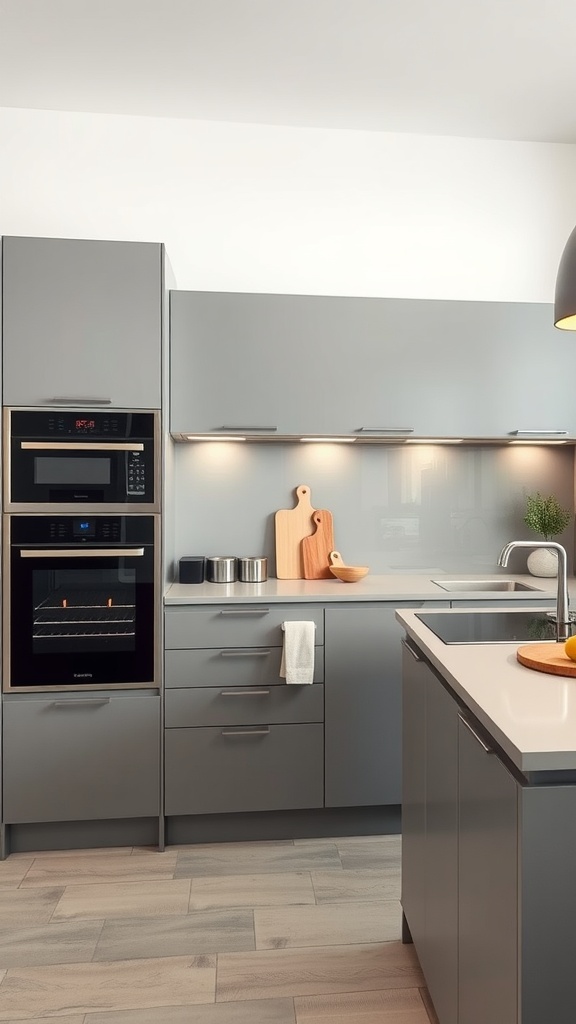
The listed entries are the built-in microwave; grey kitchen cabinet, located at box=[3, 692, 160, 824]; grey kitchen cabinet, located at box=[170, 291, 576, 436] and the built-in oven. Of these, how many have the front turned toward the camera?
4

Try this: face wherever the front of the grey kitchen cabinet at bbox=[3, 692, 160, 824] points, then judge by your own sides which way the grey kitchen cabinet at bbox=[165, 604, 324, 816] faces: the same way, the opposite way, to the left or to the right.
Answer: the same way

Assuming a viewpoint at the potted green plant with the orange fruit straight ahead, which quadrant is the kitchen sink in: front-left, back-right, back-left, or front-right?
front-right

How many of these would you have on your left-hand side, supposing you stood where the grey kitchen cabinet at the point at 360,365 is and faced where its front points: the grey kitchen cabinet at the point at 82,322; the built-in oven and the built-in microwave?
0

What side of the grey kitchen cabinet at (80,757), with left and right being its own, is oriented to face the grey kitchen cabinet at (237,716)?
left

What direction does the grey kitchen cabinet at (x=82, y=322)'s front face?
toward the camera

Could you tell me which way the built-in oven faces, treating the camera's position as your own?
facing the viewer

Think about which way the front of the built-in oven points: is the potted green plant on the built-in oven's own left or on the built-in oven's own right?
on the built-in oven's own left

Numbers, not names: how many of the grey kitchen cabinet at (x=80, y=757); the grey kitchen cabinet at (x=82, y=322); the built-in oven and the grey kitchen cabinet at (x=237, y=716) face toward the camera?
4

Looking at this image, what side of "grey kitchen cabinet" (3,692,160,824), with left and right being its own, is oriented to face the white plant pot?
left

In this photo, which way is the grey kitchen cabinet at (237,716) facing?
toward the camera

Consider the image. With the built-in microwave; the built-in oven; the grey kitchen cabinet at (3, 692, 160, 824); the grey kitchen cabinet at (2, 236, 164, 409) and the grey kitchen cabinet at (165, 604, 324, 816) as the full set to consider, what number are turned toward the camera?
5

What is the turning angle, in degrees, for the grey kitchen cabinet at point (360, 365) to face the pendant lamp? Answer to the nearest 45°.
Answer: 0° — it already faces it

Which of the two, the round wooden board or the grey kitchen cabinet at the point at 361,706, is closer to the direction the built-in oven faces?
the round wooden board

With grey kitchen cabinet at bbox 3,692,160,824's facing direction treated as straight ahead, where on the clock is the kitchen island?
The kitchen island is roughly at 11 o'clock from the grey kitchen cabinet.

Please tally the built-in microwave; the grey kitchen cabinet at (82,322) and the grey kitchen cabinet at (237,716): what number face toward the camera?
3

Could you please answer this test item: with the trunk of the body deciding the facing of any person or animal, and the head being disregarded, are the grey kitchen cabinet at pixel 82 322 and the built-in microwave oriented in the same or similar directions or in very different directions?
same or similar directions
